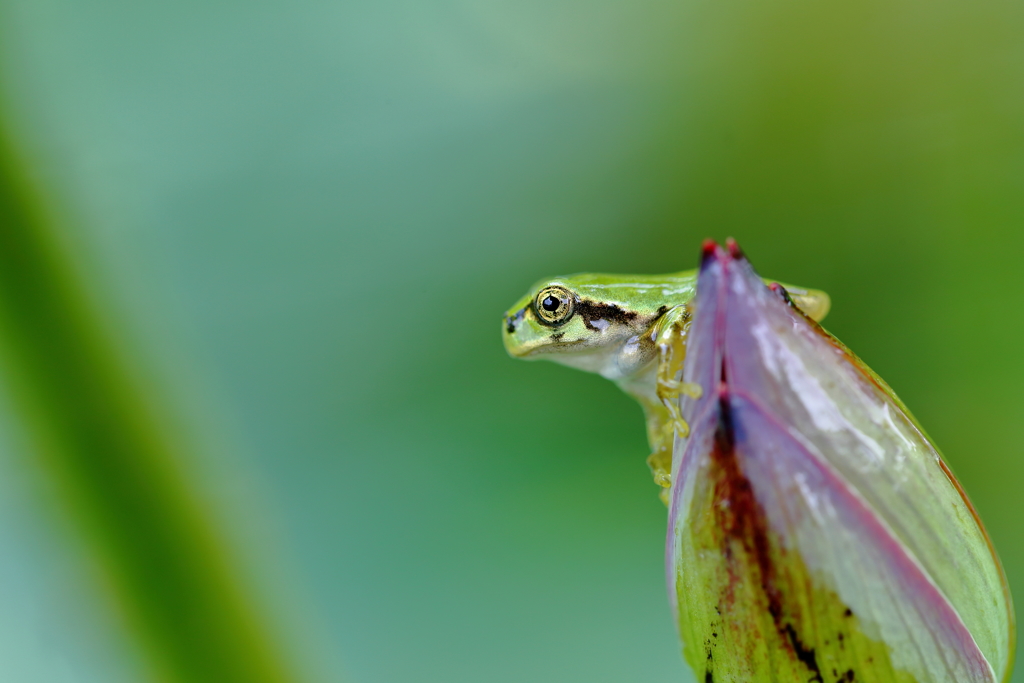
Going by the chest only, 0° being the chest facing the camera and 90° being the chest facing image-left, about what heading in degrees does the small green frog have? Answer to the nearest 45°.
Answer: approximately 90°
